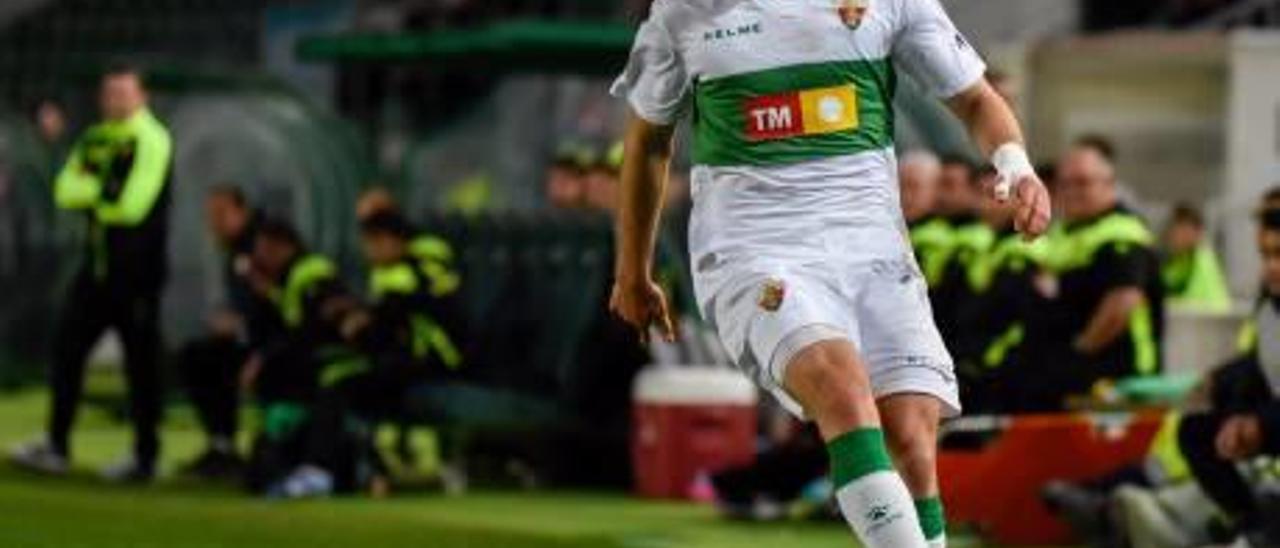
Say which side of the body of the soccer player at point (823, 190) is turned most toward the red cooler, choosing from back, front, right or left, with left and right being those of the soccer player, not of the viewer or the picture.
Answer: back

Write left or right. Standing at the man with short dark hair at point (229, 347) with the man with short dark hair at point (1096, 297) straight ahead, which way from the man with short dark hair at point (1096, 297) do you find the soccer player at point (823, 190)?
right

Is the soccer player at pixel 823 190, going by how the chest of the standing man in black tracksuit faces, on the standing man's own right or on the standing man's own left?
on the standing man's own left
